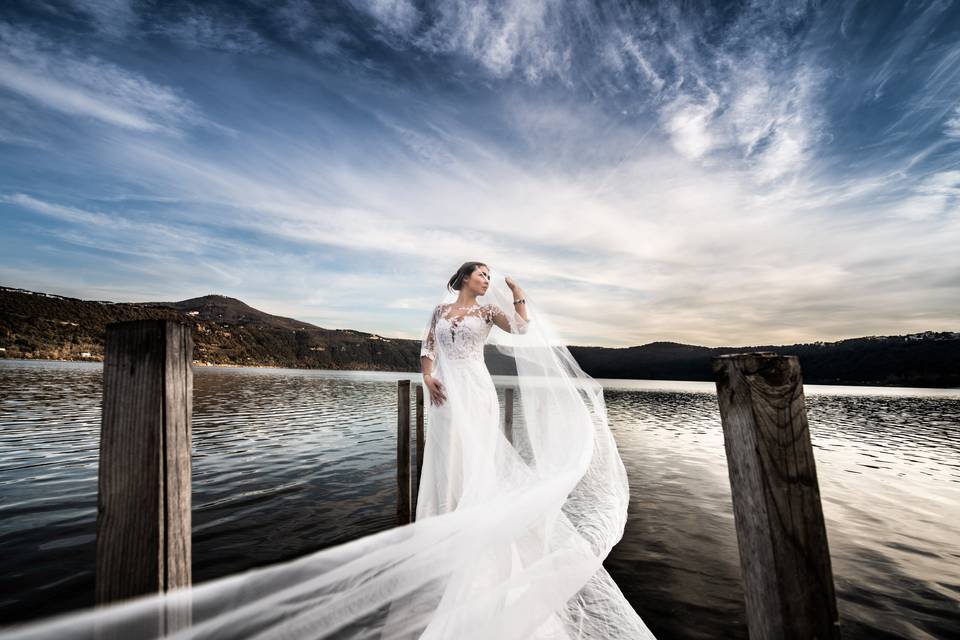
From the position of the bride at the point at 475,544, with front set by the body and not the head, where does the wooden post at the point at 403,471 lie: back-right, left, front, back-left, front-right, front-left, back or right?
back

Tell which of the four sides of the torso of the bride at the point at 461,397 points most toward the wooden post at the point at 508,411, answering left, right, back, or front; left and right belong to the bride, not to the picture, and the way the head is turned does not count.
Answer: back

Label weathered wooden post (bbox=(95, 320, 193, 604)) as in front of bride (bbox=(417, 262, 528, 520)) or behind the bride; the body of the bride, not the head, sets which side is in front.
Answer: in front

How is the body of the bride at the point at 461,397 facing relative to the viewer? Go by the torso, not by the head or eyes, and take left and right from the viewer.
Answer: facing the viewer

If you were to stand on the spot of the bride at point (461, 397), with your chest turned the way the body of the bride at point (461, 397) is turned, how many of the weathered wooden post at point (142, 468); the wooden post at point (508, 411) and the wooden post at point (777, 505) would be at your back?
1
